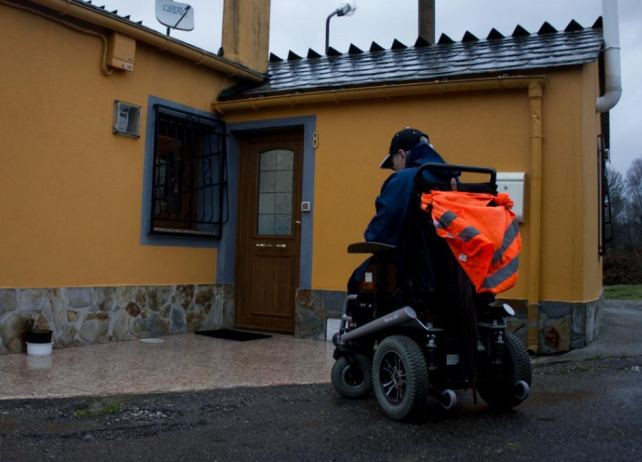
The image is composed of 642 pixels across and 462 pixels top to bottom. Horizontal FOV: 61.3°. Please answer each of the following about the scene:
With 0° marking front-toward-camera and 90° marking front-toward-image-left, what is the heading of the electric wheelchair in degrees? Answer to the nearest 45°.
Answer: approximately 135°

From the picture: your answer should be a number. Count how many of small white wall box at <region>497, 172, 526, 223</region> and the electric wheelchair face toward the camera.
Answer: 1

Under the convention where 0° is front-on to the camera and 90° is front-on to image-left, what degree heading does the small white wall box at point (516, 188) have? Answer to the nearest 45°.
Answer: approximately 0°

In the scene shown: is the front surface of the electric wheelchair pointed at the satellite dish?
yes

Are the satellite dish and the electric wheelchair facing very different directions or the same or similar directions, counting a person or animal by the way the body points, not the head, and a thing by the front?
very different directions
